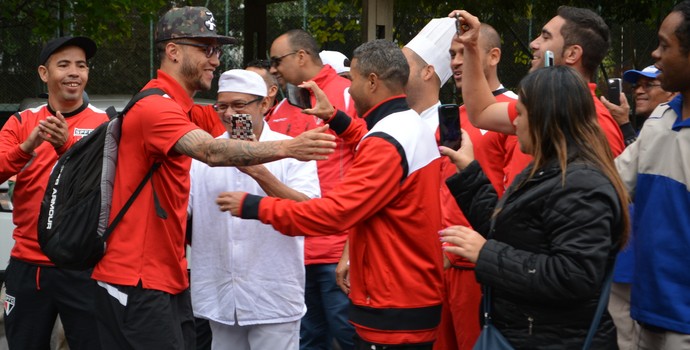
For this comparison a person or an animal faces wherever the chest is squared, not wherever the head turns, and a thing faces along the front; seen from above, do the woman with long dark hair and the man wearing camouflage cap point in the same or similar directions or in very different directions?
very different directions

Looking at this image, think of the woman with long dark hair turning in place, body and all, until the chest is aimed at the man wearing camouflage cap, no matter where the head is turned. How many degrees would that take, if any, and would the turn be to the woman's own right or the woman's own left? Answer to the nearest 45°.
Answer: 0° — they already face them

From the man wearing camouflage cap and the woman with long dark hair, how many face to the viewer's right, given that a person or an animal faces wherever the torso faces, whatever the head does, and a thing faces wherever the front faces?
1

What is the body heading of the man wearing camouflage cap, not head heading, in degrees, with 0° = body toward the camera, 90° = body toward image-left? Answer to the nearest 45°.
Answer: approximately 270°

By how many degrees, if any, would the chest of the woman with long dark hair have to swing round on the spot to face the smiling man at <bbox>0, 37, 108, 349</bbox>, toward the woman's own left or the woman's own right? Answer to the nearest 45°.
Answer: approximately 45° to the woman's own right

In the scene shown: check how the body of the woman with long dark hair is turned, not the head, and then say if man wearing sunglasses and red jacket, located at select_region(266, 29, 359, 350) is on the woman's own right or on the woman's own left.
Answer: on the woman's own right

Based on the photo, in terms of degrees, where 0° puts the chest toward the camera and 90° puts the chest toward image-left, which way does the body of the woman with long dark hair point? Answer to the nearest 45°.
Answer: approximately 90°

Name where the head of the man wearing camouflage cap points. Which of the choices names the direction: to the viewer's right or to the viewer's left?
to the viewer's right

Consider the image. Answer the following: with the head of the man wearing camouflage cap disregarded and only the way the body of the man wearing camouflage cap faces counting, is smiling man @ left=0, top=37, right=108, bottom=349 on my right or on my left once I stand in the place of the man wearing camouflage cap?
on my left

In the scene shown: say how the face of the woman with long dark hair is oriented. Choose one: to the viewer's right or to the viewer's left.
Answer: to the viewer's left

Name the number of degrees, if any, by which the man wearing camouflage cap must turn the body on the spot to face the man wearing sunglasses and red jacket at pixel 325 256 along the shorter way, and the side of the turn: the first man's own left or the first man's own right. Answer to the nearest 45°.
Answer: approximately 45° to the first man's own left
